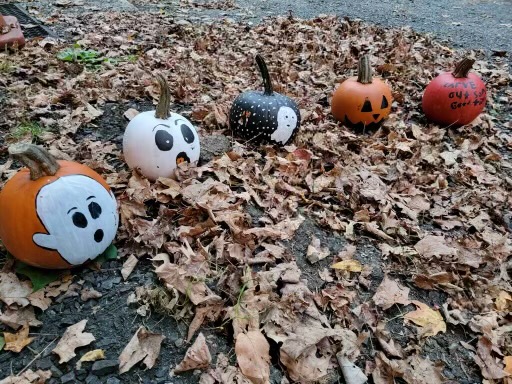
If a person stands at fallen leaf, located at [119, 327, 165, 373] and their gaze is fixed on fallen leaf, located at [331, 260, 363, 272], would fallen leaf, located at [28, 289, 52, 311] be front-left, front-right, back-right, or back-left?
back-left

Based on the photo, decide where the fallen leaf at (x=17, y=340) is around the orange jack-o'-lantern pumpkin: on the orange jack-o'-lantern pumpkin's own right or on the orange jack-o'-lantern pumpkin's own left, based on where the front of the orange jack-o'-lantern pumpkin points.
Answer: on the orange jack-o'-lantern pumpkin's own right

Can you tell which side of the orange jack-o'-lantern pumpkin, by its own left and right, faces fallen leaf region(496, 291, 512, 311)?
front

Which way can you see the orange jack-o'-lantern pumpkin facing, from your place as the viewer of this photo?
facing the viewer and to the right of the viewer

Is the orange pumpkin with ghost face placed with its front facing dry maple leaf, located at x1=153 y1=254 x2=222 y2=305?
yes

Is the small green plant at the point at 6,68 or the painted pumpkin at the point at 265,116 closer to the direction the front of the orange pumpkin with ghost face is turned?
the painted pumpkin

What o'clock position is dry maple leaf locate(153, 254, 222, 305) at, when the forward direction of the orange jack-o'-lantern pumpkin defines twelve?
The dry maple leaf is roughly at 2 o'clock from the orange jack-o'-lantern pumpkin.

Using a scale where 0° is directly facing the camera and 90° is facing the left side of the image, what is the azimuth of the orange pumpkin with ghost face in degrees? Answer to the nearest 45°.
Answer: approximately 315°

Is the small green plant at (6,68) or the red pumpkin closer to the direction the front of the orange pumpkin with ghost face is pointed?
the red pumpkin

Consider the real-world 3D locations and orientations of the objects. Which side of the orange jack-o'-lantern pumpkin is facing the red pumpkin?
left

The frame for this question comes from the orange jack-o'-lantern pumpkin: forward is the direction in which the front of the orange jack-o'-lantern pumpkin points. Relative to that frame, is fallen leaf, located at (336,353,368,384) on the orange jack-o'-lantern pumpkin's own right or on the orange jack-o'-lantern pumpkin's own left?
on the orange jack-o'-lantern pumpkin's own right

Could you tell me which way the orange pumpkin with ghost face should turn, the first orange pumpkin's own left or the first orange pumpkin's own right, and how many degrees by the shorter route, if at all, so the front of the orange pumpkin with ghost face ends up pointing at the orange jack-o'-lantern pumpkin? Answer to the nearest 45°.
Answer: approximately 45° to the first orange pumpkin's own left

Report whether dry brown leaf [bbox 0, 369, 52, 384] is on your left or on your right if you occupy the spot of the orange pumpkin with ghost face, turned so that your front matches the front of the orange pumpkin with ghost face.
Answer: on your right

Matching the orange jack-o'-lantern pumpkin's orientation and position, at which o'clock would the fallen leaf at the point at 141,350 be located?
The fallen leaf is roughly at 2 o'clock from the orange jack-o'-lantern pumpkin.

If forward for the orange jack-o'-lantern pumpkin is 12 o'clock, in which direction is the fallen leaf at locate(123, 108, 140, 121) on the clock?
The fallen leaf is roughly at 4 o'clock from the orange jack-o'-lantern pumpkin.

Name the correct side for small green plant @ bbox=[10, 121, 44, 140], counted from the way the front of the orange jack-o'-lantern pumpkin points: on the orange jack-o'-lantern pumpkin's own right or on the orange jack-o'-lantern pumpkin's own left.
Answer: on the orange jack-o'-lantern pumpkin's own right
